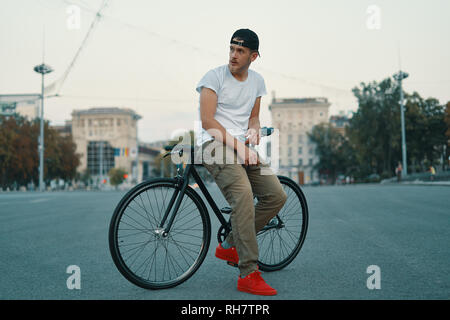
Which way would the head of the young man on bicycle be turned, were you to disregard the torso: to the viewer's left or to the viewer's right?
to the viewer's left

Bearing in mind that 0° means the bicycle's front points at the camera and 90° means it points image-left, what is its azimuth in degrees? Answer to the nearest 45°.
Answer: approximately 45°
